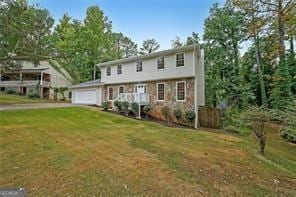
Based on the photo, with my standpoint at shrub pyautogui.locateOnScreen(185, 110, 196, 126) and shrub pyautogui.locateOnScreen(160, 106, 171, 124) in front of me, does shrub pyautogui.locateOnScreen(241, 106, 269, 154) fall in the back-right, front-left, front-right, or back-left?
back-left

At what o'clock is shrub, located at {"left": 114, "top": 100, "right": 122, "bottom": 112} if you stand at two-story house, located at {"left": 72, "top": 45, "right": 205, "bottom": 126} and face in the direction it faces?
The shrub is roughly at 2 o'clock from the two-story house.

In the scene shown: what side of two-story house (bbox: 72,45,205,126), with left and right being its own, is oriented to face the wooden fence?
left

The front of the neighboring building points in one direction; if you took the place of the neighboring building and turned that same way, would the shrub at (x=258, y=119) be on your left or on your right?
on your left

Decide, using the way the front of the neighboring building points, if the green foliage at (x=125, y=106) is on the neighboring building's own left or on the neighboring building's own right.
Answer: on the neighboring building's own left

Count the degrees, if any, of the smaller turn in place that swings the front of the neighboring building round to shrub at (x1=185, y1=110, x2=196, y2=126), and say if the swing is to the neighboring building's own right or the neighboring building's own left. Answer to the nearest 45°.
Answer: approximately 45° to the neighboring building's own left

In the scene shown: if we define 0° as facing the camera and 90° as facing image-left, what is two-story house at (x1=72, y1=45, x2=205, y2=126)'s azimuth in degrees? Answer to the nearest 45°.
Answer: approximately 45°

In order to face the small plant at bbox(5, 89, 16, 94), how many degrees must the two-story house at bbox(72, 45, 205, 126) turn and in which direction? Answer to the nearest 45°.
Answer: approximately 90° to its right

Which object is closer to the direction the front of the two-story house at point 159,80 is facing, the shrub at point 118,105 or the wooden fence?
the shrub

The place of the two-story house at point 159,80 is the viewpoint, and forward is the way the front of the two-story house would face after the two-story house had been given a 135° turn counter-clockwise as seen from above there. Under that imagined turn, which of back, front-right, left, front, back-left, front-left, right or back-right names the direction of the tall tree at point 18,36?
back

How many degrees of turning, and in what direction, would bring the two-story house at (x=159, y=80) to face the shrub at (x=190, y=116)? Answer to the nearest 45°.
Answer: approximately 90° to its left

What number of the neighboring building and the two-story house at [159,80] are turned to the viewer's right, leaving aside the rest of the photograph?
0
